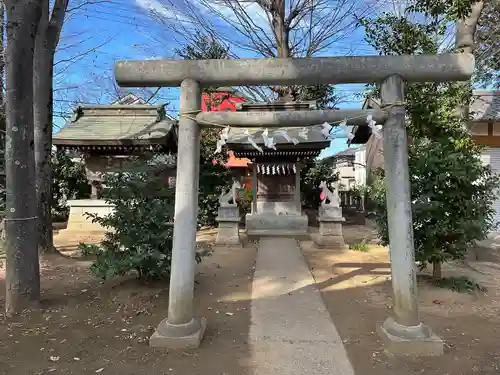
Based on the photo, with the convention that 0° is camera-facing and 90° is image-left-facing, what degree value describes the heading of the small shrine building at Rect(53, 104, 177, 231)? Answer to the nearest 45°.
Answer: approximately 0°

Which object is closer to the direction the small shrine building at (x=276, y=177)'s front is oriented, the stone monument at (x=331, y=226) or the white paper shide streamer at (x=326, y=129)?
the white paper shide streamer

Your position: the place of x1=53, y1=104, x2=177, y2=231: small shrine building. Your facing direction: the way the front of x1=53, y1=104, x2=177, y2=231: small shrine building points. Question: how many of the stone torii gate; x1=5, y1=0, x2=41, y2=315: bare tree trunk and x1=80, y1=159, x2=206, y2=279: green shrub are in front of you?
3

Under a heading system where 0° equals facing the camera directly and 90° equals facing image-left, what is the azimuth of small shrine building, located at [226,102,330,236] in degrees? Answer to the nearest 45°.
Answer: approximately 0°

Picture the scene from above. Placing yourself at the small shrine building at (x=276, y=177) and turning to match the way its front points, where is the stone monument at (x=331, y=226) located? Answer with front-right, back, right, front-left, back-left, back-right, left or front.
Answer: front-left

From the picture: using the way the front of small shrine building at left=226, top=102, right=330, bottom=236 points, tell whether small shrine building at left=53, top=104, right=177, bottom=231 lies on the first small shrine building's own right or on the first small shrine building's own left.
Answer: on the first small shrine building's own right

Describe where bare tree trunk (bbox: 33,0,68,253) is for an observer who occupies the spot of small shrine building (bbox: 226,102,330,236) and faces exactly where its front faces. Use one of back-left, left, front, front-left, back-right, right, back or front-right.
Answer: front-right

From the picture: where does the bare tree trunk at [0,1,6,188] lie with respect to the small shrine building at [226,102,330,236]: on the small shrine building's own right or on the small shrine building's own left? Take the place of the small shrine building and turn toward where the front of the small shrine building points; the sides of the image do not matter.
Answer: on the small shrine building's own right

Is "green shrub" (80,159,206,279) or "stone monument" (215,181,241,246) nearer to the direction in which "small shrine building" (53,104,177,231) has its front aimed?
the green shrub

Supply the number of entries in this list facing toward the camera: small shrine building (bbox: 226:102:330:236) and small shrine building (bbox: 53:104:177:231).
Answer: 2

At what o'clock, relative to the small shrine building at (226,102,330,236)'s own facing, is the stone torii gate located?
The stone torii gate is roughly at 12 o'clock from the small shrine building.
